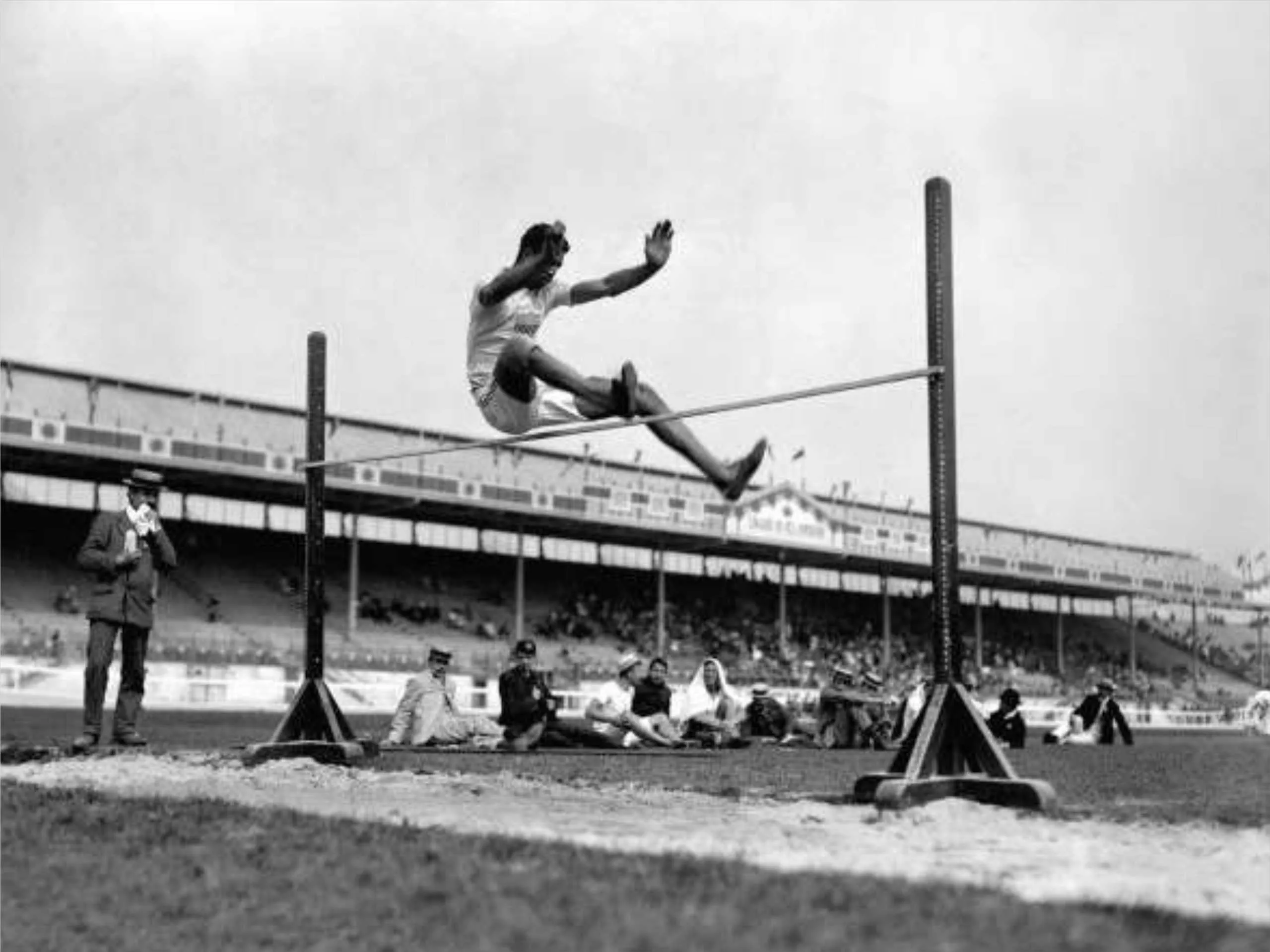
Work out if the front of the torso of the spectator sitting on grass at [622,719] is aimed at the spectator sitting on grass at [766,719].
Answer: no

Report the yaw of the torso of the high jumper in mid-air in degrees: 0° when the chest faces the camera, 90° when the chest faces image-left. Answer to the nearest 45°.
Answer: approximately 315°

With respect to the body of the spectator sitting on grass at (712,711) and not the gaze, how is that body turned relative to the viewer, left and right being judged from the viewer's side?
facing the viewer

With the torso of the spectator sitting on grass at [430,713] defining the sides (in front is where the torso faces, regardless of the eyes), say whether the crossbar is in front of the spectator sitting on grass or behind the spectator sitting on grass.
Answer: in front

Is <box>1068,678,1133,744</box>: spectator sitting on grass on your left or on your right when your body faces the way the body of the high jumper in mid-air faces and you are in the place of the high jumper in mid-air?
on your left

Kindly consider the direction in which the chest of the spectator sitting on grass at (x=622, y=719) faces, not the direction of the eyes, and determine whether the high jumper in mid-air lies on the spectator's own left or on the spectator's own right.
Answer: on the spectator's own right

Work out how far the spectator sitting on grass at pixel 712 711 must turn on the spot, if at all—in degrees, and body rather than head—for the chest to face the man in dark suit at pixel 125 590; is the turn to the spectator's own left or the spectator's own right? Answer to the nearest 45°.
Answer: approximately 45° to the spectator's own right

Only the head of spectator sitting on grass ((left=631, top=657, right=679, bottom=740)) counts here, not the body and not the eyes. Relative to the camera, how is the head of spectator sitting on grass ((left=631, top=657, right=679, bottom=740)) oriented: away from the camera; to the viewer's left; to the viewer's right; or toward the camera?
toward the camera

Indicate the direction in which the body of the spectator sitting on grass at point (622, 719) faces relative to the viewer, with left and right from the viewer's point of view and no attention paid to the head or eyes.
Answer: facing the viewer and to the right of the viewer

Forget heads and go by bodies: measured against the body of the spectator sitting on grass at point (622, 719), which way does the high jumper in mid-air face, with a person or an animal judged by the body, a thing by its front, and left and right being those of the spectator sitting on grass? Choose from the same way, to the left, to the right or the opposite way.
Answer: the same way

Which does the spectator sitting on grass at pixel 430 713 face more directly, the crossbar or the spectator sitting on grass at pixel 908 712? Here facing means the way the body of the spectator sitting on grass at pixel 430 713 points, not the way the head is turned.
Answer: the crossbar

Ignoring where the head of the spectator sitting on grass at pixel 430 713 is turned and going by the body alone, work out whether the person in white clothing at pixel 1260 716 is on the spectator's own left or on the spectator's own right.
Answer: on the spectator's own left

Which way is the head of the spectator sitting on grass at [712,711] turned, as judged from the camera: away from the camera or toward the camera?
toward the camera

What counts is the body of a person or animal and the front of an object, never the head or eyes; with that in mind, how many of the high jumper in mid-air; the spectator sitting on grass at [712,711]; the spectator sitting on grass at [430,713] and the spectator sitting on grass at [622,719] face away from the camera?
0

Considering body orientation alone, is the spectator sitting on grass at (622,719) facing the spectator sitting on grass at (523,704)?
no

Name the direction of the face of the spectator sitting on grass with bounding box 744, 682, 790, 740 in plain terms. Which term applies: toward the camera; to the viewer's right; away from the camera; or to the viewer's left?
toward the camera

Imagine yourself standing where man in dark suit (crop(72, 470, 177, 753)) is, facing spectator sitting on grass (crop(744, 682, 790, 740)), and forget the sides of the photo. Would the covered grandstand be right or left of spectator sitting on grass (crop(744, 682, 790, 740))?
left

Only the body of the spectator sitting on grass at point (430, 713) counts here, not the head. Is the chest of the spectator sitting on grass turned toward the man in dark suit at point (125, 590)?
no
